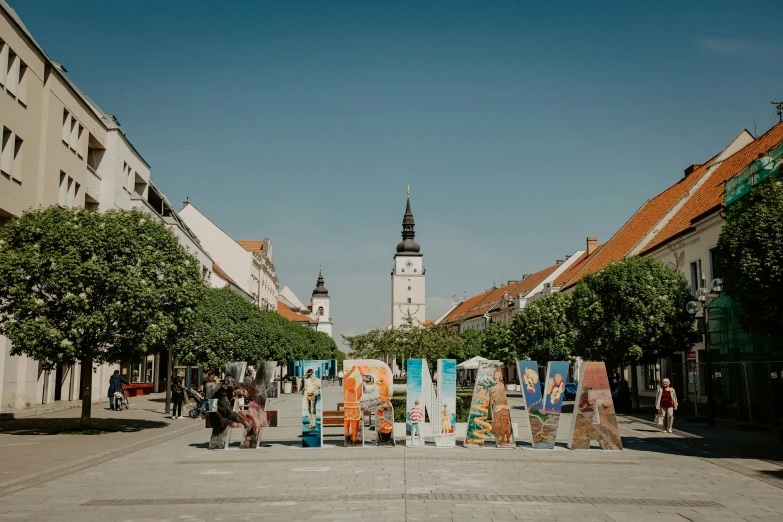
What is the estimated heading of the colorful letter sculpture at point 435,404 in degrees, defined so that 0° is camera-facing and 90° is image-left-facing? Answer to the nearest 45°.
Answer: approximately 0°

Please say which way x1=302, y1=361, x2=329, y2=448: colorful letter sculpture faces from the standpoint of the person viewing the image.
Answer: facing the viewer

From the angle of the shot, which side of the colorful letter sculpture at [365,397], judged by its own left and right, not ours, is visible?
front

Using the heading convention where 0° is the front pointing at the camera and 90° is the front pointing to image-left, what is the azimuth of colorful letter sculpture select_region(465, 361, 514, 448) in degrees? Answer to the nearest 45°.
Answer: approximately 0°

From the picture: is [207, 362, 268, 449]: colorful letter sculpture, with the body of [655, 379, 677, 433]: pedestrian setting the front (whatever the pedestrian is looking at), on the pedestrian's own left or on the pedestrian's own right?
on the pedestrian's own right

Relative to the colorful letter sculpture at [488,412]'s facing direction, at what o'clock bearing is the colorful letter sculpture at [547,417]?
the colorful letter sculpture at [547,417] is roughly at 9 o'clock from the colorful letter sculpture at [488,412].

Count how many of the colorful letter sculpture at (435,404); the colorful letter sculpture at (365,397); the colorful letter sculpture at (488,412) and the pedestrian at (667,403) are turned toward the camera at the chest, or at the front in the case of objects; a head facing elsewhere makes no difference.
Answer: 4

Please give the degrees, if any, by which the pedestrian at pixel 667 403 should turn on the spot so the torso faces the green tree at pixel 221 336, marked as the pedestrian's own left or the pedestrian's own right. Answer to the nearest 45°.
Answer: approximately 135° to the pedestrian's own right

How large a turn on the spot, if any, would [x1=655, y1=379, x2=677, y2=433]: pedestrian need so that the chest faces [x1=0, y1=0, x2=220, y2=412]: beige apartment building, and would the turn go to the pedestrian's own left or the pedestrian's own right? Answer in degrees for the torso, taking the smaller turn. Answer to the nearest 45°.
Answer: approximately 90° to the pedestrian's own right

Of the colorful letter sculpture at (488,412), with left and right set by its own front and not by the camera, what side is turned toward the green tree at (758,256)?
left

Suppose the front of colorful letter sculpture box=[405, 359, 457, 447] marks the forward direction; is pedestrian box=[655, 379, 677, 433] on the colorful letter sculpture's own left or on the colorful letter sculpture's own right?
on the colorful letter sculpture's own left

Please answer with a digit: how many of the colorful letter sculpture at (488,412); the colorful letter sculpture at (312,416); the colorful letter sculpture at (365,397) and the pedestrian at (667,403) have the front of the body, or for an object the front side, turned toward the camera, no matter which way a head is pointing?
4

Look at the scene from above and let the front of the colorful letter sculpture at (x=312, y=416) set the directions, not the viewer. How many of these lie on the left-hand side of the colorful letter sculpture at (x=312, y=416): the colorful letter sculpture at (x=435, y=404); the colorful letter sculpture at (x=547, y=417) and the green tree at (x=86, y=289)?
2

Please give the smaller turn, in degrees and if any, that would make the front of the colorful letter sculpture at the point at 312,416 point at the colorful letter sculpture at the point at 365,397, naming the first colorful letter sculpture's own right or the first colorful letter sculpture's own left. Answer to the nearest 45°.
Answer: approximately 90° to the first colorful letter sculpture's own left

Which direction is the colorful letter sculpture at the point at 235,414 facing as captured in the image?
toward the camera

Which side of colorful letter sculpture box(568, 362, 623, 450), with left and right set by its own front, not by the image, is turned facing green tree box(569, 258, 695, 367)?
back

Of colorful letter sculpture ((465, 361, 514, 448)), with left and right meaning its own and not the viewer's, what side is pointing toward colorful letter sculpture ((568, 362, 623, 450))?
left

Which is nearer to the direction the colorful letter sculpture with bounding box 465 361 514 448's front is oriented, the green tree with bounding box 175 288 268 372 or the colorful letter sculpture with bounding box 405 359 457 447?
the colorful letter sculpture
